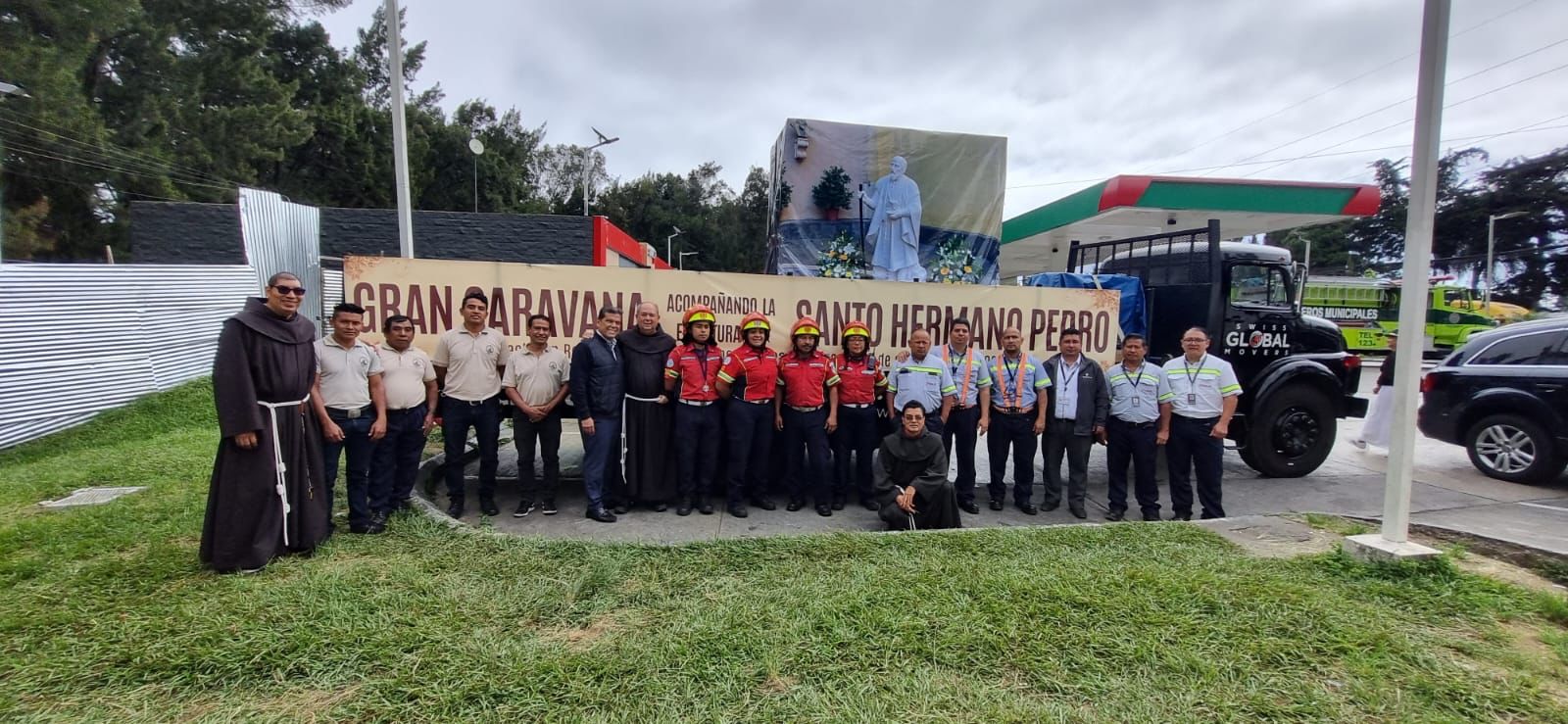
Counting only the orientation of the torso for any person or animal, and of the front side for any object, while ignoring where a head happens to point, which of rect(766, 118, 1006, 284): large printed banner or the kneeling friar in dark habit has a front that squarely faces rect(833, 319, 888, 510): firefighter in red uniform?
the large printed banner

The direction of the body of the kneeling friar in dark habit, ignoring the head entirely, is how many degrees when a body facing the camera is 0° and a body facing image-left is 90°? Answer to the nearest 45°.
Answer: approximately 0°

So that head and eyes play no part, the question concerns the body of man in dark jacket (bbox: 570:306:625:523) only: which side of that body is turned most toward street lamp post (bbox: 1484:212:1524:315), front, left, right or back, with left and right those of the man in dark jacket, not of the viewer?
left

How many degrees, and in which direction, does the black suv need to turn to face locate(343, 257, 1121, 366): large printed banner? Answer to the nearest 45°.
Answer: approximately 135° to its right

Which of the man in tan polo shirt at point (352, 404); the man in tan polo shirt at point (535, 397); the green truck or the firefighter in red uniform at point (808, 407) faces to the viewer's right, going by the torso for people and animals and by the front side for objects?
the green truck

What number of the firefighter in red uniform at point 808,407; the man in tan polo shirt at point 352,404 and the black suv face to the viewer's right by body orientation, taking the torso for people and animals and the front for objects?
1

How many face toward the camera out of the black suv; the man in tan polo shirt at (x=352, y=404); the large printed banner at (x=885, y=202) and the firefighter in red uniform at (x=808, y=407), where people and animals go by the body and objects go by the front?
3

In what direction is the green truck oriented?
to the viewer's right

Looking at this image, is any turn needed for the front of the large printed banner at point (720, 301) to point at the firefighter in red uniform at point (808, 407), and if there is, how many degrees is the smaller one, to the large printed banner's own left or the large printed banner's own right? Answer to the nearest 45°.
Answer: approximately 45° to the large printed banner's own left

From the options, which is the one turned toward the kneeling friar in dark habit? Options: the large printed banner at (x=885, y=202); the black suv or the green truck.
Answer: the large printed banner
